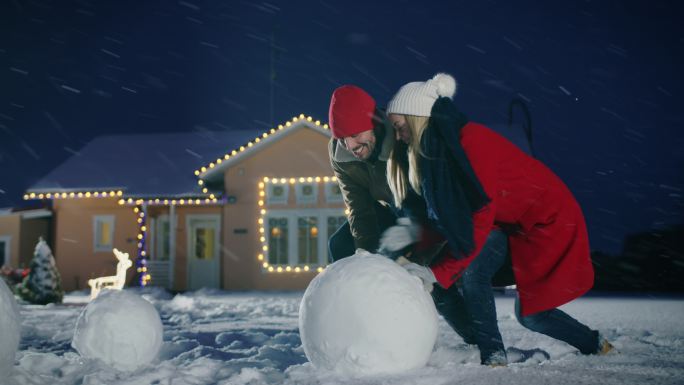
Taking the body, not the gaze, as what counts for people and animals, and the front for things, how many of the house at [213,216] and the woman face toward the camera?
1

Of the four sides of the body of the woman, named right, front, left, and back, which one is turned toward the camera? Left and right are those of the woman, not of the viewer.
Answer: left

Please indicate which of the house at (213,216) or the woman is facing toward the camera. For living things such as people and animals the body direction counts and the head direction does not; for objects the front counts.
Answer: the house

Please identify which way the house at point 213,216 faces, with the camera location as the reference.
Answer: facing the viewer

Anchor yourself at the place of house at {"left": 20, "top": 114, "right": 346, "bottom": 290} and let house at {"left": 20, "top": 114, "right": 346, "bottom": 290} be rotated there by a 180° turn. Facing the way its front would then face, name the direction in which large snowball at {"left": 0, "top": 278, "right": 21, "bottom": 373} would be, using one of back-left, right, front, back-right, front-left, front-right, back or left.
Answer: back

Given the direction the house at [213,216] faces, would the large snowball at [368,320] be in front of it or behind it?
in front

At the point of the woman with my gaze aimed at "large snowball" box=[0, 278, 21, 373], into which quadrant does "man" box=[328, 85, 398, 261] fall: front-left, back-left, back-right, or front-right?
front-right

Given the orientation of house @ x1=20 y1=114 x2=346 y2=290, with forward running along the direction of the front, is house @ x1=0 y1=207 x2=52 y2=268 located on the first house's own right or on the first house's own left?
on the first house's own right

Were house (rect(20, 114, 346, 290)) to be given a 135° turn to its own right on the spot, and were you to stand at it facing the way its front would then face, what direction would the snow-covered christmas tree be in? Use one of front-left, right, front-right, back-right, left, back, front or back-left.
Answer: left

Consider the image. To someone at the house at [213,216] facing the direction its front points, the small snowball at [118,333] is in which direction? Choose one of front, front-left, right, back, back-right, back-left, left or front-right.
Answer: front

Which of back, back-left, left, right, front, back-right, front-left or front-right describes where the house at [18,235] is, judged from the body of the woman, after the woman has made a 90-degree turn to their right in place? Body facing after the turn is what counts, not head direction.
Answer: front-left
